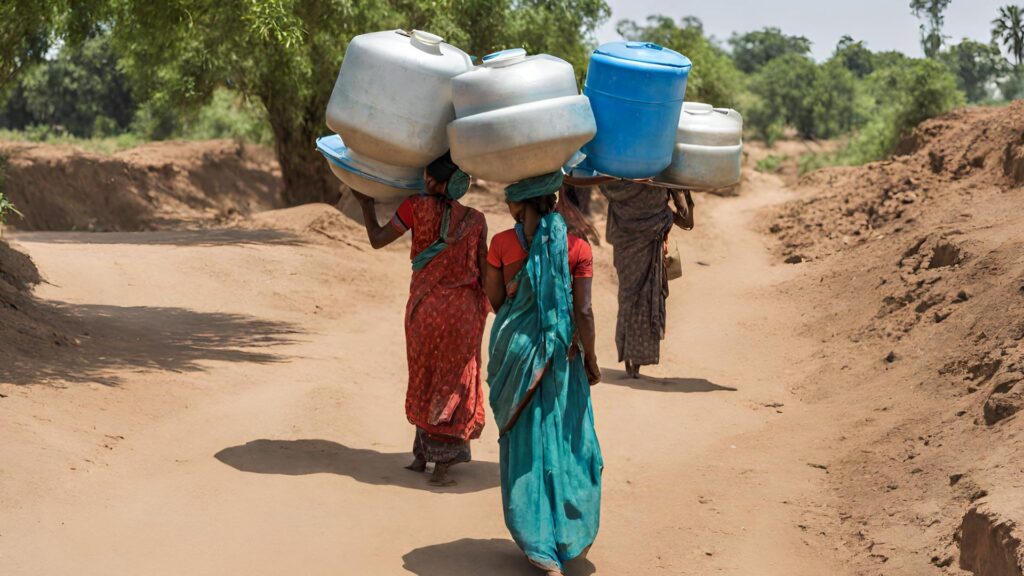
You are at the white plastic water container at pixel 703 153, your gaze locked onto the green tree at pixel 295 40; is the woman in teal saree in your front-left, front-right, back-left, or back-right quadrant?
back-left

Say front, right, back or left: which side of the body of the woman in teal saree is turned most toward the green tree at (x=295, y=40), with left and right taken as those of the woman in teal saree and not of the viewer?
front

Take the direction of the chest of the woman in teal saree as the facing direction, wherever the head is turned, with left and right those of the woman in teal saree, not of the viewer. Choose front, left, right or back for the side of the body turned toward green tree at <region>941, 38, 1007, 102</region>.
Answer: front

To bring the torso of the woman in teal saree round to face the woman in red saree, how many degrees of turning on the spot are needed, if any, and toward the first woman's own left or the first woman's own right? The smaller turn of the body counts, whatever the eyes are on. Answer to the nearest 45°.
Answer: approximately 45° to the first woman's own left

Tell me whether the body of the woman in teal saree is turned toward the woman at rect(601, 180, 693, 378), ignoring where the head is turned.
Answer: yes

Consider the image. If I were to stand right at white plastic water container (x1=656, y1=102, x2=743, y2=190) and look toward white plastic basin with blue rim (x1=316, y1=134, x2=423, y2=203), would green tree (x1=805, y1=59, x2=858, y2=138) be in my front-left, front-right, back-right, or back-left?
back-right

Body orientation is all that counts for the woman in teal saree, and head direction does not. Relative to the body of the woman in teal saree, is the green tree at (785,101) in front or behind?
in front

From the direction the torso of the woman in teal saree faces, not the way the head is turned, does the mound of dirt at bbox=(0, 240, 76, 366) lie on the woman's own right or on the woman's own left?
on the woman's own left

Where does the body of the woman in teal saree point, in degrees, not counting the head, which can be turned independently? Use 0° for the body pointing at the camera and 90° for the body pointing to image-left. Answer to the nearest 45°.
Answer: approximately 180°
